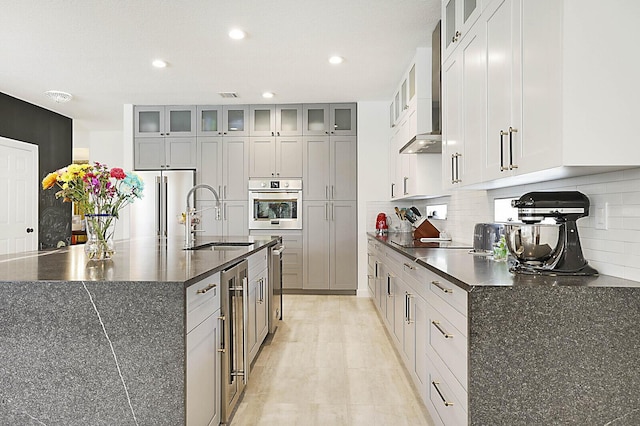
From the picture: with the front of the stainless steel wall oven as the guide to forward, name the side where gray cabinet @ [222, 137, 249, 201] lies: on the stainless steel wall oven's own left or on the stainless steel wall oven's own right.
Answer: on the stainless steel wall oven's own right

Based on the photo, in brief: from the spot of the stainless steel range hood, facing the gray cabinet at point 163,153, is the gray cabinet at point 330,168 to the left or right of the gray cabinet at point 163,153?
right

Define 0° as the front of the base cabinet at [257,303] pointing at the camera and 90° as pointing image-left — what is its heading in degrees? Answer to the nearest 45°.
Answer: approximately 270°

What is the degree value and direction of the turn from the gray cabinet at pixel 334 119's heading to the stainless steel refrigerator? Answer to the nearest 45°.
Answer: approximately 90° to its right

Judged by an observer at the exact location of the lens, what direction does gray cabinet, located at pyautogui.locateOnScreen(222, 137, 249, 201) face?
facing the viewer

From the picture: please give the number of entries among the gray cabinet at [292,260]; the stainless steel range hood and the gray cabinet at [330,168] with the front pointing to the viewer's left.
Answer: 1

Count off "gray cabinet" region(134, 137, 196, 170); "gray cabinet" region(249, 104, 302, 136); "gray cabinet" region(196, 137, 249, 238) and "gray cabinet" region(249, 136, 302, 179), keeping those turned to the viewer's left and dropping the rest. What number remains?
0

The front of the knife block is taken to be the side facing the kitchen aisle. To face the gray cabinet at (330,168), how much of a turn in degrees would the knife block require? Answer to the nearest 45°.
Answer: approximately 45° to its right

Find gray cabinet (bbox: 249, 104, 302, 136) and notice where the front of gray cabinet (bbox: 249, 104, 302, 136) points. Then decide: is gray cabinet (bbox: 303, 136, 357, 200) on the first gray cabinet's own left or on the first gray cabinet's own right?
on the first gray cabinet's own left

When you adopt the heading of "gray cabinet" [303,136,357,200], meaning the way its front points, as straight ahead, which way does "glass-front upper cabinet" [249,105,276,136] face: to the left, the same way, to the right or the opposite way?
the same way

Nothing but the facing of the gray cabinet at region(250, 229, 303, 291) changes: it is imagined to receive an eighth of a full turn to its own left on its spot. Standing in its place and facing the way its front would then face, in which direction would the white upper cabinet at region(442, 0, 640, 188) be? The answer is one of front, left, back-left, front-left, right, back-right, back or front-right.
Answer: front-right

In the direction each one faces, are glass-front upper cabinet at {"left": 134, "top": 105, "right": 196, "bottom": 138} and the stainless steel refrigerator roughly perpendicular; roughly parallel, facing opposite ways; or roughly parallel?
roughly parallel

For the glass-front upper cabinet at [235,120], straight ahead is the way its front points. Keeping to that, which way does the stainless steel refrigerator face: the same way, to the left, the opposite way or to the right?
the same way

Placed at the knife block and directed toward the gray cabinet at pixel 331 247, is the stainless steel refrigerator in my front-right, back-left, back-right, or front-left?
front-left

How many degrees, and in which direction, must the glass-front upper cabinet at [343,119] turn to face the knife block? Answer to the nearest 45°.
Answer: approximately 45° to its left

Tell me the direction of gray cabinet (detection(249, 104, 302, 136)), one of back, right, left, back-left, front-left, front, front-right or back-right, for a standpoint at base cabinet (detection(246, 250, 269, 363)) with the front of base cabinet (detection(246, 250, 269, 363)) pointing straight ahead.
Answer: left

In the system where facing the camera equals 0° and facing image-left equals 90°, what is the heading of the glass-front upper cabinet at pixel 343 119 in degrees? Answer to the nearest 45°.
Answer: approximately 0°

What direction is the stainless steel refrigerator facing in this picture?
toward the camera
